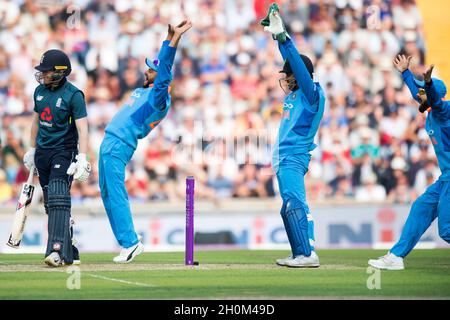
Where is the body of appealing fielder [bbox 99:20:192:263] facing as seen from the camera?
to the viewer's left

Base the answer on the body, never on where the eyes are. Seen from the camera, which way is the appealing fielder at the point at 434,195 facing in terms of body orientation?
to the viewer's left

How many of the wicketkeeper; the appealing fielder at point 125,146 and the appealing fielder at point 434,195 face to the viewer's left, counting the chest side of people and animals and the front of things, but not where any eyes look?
3

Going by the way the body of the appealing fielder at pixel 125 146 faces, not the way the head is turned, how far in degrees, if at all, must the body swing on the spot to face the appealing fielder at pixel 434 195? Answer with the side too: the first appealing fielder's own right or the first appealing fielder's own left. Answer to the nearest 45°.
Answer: approximately 180°

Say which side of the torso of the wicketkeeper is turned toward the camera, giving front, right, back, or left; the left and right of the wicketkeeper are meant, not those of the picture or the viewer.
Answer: left

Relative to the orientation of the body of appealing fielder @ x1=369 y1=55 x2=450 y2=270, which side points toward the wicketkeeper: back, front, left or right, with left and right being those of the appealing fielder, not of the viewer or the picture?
front

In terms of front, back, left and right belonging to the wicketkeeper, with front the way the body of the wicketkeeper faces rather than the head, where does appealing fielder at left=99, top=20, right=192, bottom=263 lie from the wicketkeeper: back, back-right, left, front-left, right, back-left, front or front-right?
front

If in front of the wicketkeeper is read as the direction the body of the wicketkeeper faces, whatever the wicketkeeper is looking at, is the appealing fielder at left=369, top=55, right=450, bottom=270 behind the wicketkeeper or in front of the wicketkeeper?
behind
